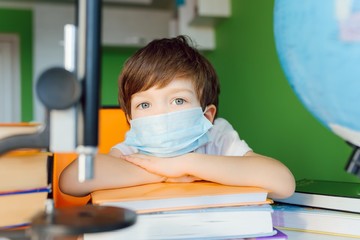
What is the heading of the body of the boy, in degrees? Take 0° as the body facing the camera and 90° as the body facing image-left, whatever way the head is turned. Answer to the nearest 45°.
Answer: approximately 0°
